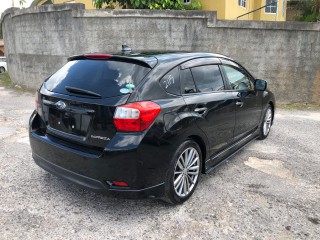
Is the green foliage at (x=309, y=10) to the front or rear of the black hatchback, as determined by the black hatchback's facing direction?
to the front

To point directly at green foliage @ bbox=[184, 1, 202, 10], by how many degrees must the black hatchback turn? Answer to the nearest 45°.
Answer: approximately 45° to its left

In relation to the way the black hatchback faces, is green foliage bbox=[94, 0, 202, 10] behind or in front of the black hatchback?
in front

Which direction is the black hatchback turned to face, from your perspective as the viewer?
facing away from the viewer and to the right of the viewer
